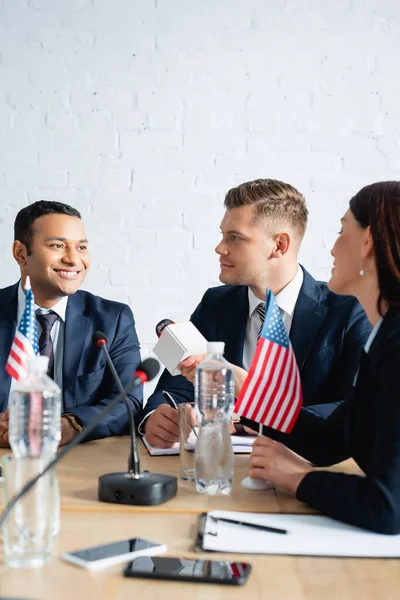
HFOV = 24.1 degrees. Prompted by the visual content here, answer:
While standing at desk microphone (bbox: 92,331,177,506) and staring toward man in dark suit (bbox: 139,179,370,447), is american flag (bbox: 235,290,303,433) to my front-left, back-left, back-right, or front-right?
front-right

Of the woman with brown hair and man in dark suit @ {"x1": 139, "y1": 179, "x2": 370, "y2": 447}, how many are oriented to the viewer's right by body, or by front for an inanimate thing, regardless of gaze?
0

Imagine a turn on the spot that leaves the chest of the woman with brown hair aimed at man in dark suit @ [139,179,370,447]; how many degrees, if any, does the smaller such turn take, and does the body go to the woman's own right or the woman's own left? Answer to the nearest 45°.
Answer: approximately 90° to the woman's own right

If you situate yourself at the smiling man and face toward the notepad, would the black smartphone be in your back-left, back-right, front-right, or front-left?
front-right

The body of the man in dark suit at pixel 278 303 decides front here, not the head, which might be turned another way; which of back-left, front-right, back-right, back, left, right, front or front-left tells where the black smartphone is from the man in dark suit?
front-left

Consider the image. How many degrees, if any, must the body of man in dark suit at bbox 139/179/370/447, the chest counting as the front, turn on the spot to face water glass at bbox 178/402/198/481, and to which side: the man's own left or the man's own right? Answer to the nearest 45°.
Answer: approximately 45° to the man's own left

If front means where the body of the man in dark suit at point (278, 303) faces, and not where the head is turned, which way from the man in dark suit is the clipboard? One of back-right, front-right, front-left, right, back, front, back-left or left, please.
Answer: front-left

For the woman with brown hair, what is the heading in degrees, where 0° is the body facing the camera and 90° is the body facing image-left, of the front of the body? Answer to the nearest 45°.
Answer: approximately 90°

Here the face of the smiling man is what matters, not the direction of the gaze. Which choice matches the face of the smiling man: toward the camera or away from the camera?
toward the camera

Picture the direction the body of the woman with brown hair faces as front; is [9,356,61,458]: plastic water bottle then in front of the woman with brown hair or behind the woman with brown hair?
in front

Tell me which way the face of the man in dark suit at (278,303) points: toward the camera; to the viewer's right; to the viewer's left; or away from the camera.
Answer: to the viewer's left
